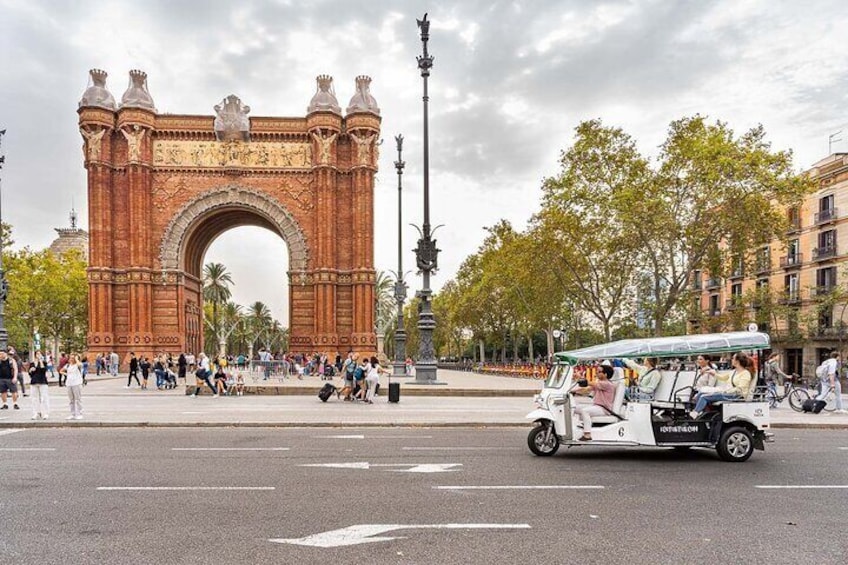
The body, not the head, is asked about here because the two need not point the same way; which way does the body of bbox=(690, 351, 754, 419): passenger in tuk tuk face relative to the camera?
to the viewer's left

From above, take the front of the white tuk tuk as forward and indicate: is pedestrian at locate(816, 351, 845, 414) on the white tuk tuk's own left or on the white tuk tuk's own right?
on the white tuk tuk's own right

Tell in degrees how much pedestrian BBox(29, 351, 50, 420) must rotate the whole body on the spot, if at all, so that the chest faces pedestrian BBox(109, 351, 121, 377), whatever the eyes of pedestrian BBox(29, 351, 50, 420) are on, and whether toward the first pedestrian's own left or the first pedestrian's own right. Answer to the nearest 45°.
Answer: approximately 180°

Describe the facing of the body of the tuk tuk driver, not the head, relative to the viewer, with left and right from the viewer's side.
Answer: facing to the left of the viewer

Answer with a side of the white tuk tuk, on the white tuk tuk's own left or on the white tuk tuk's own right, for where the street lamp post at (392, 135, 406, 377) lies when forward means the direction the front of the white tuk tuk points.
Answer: on the white tuk tuk's own right

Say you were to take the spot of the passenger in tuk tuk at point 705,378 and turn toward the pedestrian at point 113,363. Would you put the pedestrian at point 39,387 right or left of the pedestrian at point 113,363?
left

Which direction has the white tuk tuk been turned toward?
to the viewer's left
